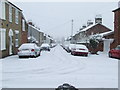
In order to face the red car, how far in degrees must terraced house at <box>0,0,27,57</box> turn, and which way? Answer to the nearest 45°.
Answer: approximately 45° to its left

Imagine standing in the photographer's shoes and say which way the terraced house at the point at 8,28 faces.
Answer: facing the viewer and to the right of the viewer

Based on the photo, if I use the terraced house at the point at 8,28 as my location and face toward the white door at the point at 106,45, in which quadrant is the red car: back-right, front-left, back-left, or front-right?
front-right

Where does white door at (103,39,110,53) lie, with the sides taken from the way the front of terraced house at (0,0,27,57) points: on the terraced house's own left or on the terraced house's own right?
on the terraced house's own left
